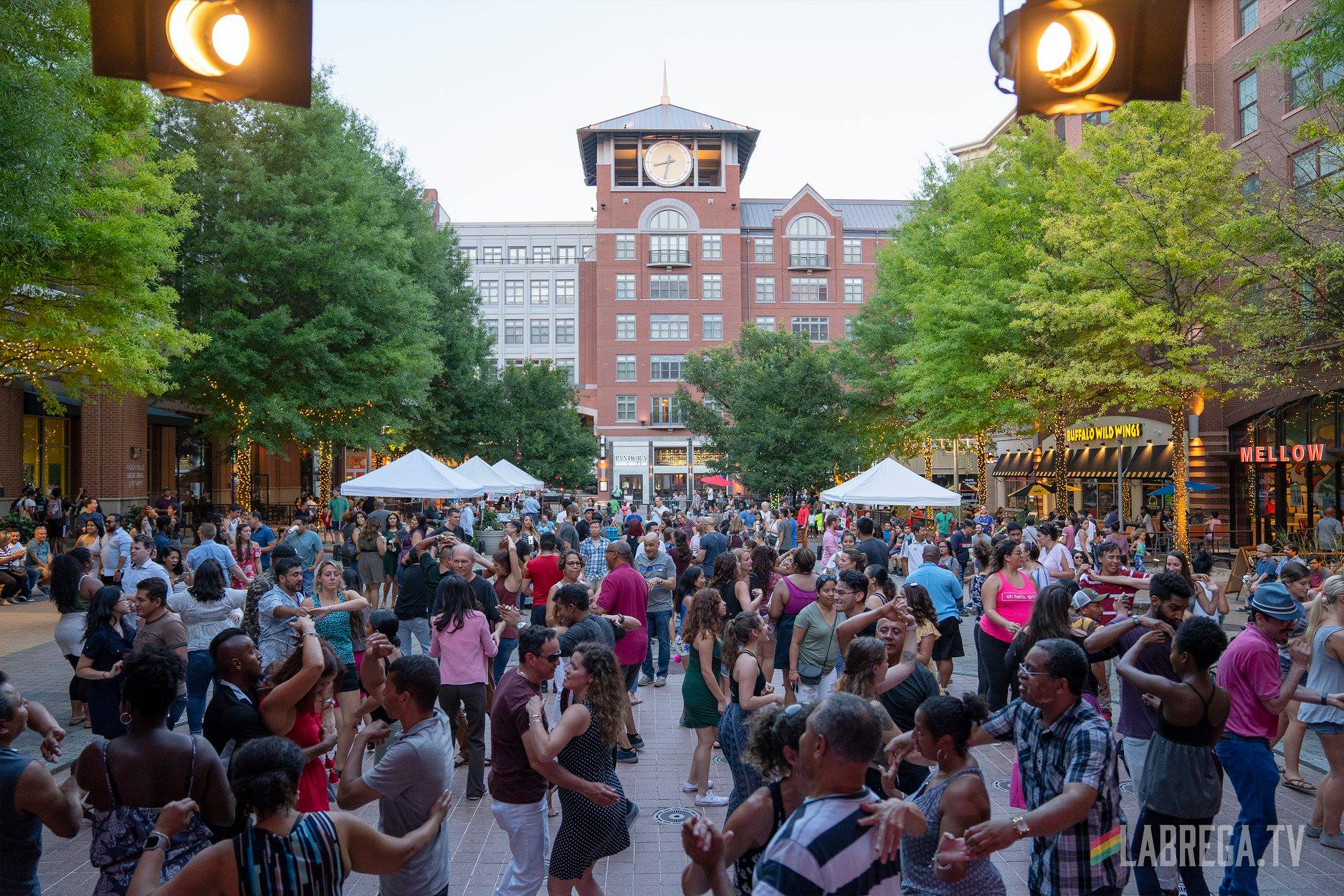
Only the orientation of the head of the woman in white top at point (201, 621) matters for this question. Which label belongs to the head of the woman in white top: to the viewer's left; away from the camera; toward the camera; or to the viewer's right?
away from the camera

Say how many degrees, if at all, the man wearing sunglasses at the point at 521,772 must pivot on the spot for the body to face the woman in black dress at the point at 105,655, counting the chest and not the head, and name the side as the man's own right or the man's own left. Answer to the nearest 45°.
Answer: approximately 135° to the man's own left

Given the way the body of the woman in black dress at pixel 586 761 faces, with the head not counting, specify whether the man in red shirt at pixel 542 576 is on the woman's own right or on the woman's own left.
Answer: on the woman's own right

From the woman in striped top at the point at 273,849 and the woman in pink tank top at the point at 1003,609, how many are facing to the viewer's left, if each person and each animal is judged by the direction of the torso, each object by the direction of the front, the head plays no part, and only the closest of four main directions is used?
0

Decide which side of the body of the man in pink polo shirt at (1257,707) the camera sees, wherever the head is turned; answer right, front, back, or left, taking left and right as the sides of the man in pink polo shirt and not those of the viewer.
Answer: right

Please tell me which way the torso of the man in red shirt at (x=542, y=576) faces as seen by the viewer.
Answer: away from the camera

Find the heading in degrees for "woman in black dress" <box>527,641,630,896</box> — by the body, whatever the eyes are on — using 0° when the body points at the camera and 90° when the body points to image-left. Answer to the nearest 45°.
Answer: approximately 90°

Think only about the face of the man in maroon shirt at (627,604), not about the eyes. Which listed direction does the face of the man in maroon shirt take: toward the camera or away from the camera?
away from the camera

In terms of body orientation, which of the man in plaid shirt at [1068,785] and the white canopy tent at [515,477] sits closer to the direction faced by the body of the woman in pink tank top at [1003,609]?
the man in plaid shirt

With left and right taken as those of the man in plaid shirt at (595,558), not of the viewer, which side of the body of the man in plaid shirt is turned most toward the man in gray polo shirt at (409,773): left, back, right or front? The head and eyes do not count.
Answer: front

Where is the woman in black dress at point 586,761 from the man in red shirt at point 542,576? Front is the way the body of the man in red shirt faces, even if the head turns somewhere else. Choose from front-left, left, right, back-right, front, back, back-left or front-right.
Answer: back

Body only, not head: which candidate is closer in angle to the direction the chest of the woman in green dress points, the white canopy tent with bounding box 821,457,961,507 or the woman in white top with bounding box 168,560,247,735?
the white canopy tent
